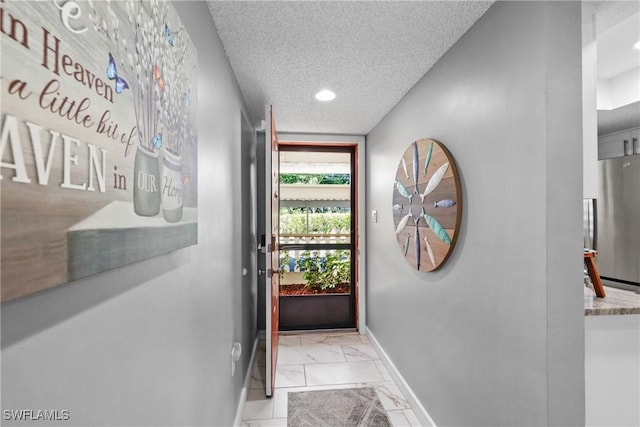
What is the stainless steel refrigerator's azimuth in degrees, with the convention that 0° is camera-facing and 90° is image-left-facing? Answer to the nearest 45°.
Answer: approximately 45°
